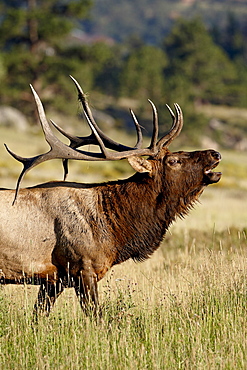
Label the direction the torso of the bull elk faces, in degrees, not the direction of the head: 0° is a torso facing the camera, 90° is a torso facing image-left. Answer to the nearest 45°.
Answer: approximately 270°
